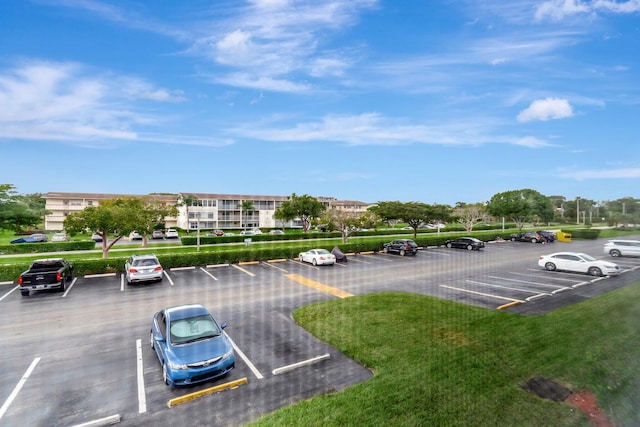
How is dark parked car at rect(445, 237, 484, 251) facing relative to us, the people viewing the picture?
facing away from the viewer and to the left of the viewer

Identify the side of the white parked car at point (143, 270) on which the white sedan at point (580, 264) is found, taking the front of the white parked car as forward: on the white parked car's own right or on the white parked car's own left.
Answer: on the white parked car's own right

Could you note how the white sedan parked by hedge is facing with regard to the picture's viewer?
facing away from the viewer and to the left of the viewer

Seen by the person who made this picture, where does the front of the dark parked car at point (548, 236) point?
facing away from the viewer and to the left of the viewer

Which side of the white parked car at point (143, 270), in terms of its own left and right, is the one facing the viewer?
back

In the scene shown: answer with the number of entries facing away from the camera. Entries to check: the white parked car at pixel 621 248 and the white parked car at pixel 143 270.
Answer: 1

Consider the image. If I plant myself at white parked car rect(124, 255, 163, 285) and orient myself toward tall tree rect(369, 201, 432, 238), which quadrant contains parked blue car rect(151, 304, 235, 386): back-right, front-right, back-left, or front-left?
back-right

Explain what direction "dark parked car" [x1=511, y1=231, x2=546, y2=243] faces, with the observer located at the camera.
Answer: facing away from the viewer and to the left of the viewer

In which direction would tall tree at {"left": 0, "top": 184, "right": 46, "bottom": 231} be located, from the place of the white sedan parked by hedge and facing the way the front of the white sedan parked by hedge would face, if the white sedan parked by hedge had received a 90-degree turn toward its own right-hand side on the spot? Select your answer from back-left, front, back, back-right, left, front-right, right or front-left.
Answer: back-left

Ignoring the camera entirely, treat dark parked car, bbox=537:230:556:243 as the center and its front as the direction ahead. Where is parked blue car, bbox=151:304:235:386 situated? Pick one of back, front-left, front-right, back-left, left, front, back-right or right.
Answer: back-left
